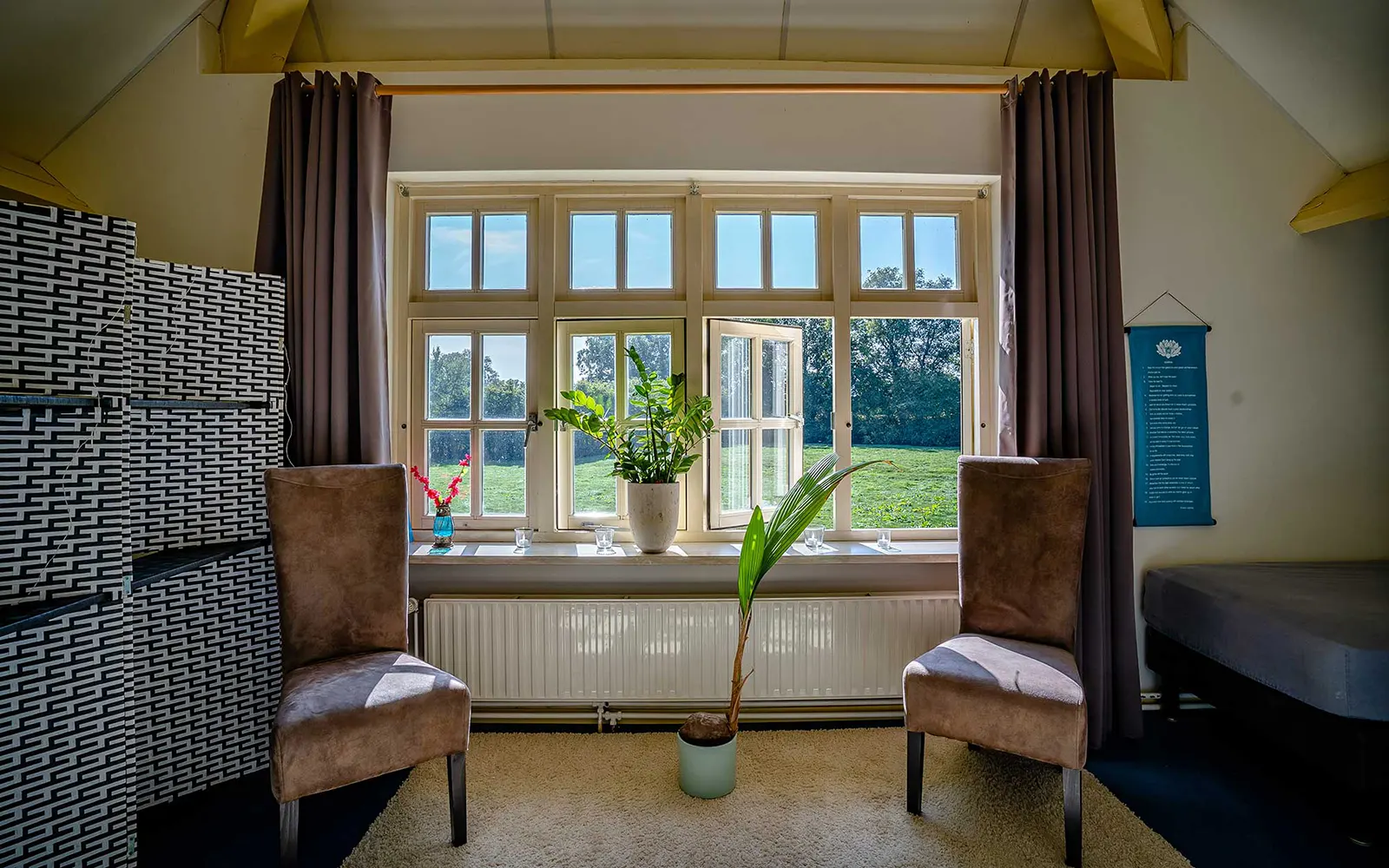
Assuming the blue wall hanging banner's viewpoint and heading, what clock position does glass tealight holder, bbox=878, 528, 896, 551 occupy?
The glass tealight holder is roughly at 2 o'clock from the blue wall hanging banner.

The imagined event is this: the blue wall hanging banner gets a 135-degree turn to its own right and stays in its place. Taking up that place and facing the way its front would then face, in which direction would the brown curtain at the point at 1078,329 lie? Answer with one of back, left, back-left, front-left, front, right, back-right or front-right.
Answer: left

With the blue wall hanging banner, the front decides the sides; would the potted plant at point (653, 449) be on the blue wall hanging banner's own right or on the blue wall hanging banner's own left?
on the blue wall hanging banner's own right

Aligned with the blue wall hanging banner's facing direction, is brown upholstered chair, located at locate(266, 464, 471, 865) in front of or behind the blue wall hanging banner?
in front

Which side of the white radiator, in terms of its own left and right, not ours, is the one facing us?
front

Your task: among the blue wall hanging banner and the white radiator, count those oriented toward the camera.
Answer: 2

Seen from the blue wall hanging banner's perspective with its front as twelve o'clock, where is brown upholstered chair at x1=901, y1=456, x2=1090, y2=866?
The brown upholstered chair is roughly at 1 o'clock from the blue wall hanging banner.

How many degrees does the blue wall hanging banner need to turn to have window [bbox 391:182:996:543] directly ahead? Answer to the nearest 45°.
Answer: approximately 45° to its right

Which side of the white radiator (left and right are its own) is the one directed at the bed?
left

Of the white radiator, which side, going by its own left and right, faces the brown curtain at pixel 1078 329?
left

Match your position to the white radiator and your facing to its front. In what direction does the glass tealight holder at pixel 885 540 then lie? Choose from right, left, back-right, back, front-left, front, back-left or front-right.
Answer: left

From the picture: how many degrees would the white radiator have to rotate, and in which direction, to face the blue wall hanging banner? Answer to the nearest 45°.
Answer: approximately 90° to its left

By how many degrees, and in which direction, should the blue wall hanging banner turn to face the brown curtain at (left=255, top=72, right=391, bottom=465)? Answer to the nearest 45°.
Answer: approximately 45° to its right
